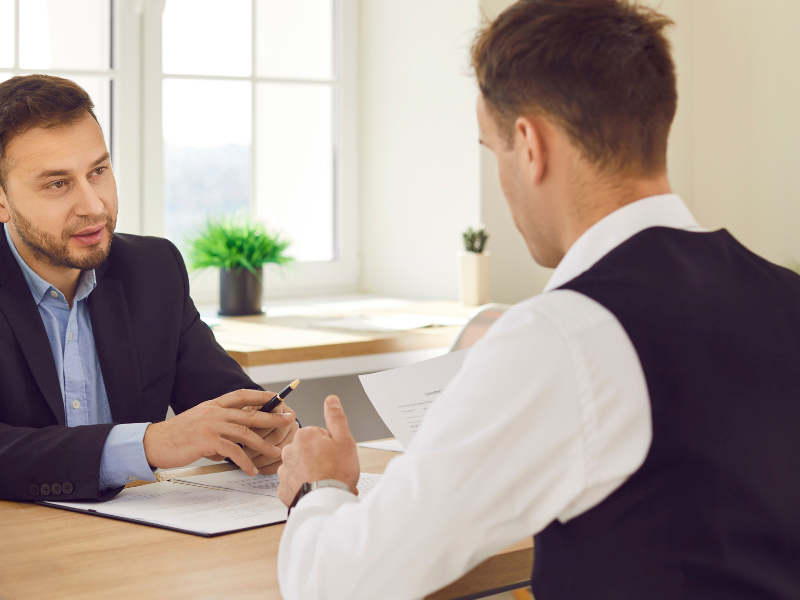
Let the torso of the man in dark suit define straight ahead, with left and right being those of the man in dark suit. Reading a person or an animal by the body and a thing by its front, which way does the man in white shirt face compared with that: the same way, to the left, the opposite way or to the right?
the opposite way

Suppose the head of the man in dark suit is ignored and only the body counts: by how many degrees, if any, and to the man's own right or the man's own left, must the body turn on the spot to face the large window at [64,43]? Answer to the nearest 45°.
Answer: approximately 135° to the man's own left

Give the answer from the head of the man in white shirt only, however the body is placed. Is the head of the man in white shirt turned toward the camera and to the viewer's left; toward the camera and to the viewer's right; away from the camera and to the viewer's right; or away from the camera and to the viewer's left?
away from the camera and to the viewer's left

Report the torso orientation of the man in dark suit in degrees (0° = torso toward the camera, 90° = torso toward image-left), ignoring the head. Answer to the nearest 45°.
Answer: approximately 315°

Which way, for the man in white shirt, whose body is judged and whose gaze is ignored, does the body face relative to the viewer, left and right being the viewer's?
facing away from the viewer and to the left of the viewer

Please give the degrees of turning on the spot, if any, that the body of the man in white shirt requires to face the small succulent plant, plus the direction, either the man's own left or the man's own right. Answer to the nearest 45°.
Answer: approximately 45° to the man's own right

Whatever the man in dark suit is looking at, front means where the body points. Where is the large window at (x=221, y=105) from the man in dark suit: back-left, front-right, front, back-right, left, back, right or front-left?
back-left
